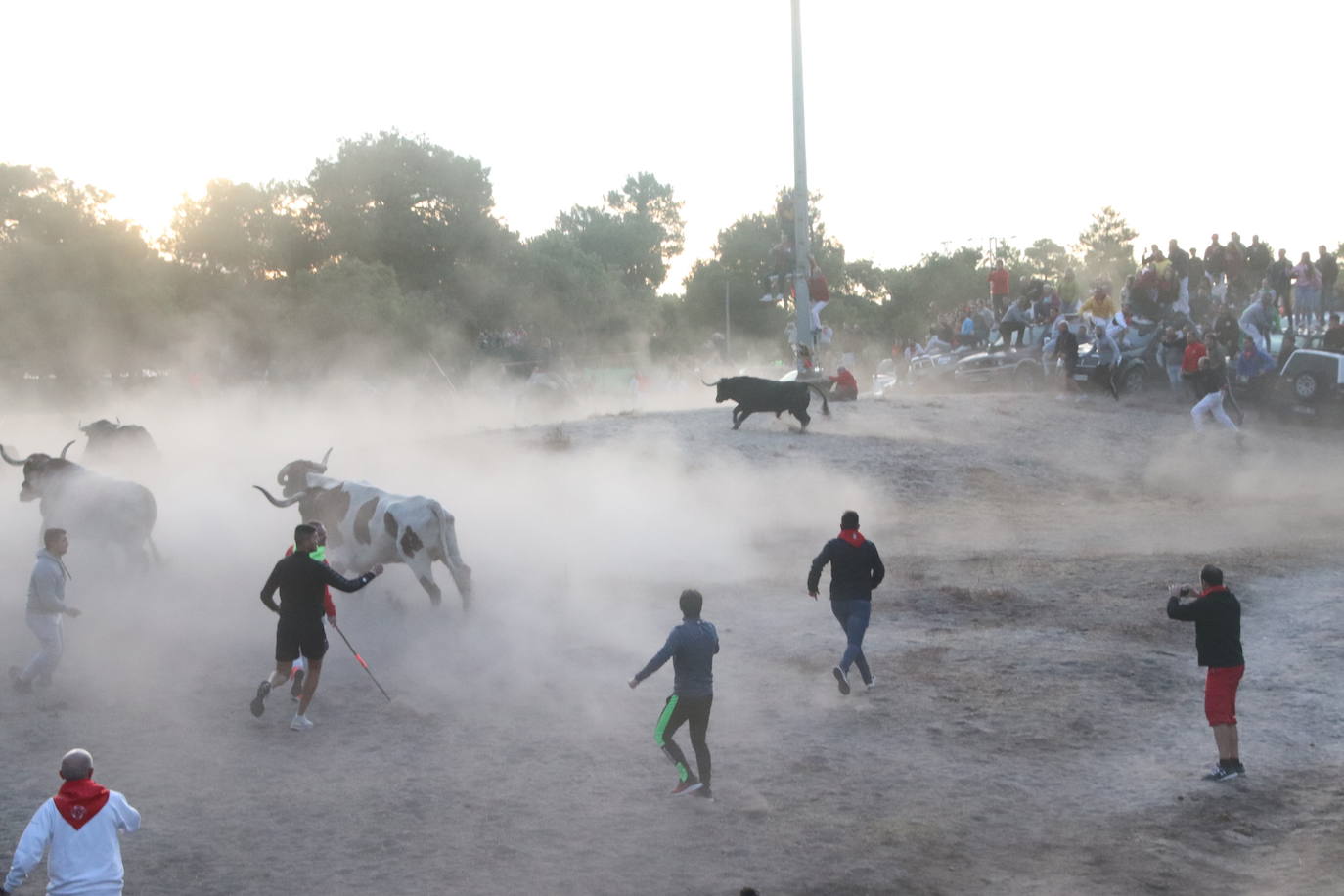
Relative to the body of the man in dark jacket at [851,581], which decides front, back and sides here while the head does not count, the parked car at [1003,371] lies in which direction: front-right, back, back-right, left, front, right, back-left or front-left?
front

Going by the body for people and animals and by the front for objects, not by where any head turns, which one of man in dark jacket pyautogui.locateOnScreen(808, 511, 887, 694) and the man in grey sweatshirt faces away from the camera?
the man in dark jacket

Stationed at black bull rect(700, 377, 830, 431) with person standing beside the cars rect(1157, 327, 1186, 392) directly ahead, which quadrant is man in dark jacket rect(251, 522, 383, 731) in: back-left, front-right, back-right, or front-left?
back-right

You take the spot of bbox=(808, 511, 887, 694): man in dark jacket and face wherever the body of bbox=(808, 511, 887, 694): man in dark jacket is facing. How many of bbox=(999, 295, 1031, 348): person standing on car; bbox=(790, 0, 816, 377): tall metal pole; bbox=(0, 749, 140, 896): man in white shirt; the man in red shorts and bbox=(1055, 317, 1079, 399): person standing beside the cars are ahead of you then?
3

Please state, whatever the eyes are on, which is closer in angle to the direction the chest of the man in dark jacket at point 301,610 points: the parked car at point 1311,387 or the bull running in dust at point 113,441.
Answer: the parked car

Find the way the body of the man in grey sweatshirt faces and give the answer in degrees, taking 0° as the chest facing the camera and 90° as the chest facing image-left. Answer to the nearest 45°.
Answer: approximately 270°

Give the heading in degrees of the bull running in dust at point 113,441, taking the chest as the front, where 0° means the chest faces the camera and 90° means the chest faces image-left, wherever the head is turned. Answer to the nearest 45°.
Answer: approximately 90°

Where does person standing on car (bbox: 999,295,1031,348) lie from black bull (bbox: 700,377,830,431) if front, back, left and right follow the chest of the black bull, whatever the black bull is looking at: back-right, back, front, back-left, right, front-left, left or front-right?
back-right

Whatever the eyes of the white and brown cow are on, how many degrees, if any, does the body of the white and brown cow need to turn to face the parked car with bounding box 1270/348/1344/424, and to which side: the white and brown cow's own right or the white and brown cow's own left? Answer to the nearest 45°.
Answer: approximately 90° to the white and brown cow's own right

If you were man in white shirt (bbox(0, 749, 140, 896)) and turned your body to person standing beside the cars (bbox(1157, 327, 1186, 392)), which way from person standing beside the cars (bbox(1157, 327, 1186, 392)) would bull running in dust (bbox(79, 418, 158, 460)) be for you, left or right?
left

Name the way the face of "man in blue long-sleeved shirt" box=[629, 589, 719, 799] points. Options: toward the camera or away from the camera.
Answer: away from the camera

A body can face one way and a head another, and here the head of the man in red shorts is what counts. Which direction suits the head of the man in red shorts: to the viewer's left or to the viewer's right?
to the viewer's left

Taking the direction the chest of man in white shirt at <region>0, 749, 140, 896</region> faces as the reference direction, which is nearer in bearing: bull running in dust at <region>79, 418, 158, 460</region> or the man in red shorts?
the bull running in dust

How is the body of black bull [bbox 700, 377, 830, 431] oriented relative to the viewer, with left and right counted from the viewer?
facing to the left of the viewer

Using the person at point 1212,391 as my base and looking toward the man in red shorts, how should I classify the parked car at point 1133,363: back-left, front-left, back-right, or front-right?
back-right

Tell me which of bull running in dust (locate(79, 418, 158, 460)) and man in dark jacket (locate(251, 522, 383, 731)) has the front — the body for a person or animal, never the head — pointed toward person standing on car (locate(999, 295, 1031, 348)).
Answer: the man in dark jacket

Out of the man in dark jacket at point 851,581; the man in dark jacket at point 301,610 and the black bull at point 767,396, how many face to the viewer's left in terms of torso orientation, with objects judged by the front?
1

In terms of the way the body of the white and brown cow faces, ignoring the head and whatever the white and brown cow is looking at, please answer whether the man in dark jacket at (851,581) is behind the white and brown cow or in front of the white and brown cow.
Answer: behind

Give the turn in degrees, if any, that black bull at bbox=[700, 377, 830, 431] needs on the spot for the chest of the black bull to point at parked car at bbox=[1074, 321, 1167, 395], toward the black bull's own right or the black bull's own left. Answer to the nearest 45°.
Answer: approximately 135° to the black bull's own right

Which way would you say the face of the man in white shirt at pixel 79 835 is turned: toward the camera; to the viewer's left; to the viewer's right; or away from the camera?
away from the camera
